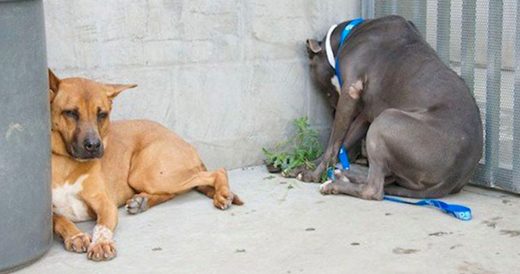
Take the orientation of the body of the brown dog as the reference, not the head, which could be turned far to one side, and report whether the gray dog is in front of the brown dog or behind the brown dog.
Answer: behind

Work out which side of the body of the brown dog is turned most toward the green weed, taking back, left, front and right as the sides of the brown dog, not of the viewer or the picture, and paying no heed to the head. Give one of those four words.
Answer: back

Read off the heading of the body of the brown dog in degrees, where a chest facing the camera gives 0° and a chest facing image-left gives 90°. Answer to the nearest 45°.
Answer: approximately 45°

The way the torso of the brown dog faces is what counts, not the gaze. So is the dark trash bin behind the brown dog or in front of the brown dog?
in front

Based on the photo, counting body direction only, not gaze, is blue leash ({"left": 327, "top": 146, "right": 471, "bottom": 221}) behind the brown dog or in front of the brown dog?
behind

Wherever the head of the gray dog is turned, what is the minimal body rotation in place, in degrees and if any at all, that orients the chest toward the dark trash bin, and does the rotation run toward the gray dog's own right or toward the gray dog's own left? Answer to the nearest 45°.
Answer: approximately 45° to the gray dog's own left

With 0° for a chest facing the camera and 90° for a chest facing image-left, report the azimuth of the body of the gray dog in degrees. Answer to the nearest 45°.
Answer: approximately 90°
